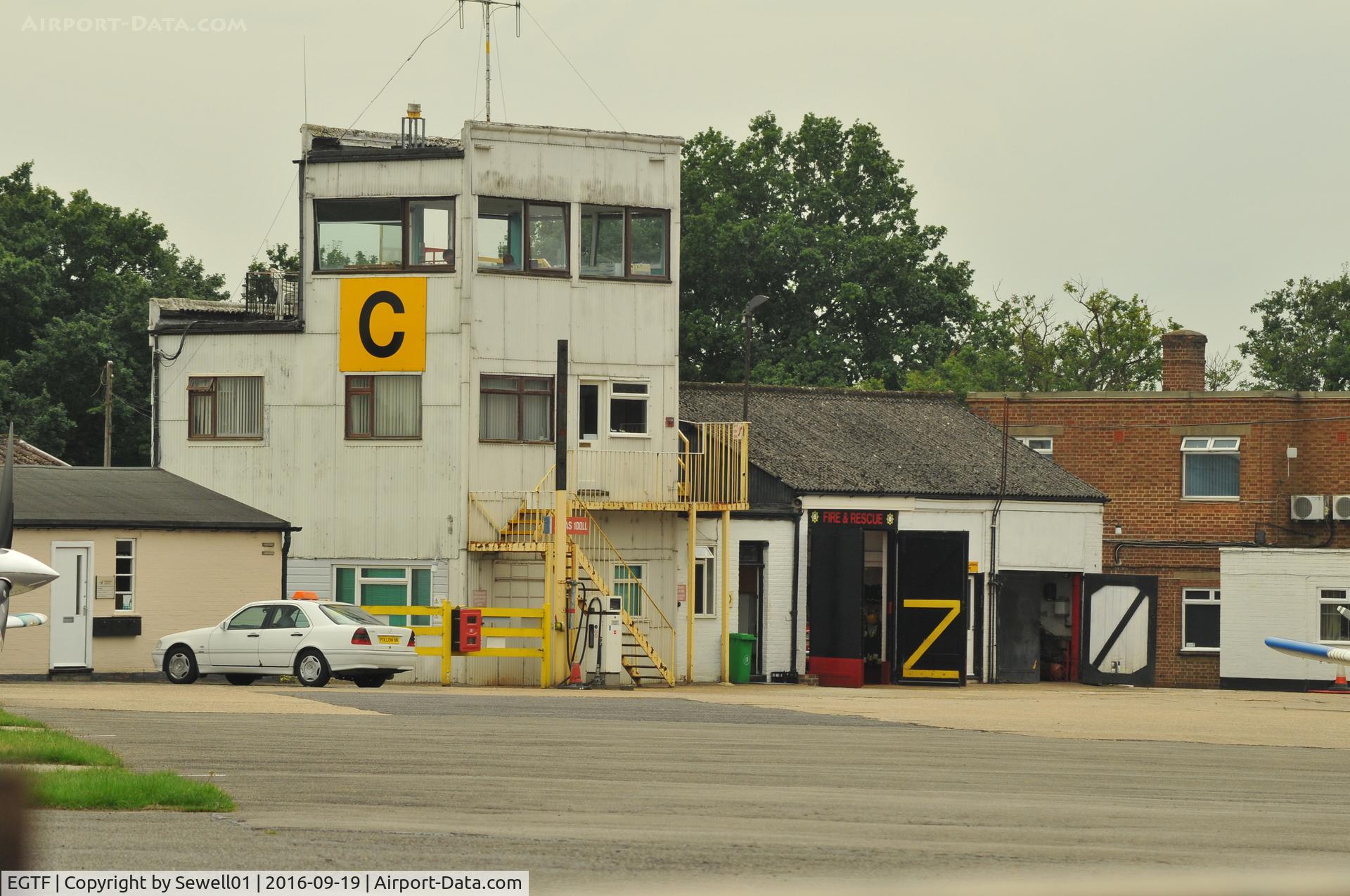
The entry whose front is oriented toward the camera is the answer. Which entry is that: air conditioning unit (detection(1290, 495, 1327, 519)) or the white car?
the air conditioning unit

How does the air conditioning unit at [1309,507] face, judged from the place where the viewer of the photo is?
facing the viewer

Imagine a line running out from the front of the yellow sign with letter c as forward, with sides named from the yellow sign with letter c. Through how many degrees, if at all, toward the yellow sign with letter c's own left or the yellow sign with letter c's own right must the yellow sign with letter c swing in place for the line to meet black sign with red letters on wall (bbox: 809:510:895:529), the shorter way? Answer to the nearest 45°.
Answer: approximately 90° to the yellow sign with letter c's own left

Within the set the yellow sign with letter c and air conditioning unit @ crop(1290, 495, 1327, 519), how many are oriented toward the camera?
2

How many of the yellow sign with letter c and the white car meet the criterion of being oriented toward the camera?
1

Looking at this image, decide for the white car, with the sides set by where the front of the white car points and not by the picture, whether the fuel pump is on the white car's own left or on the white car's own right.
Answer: on the white car's own right

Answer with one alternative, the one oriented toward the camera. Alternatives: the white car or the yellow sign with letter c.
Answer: the yellow sign with letter c

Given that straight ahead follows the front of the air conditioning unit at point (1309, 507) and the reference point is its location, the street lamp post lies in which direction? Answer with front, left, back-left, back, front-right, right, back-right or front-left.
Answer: front-right

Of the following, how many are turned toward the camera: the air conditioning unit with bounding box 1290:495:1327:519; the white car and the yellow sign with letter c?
2

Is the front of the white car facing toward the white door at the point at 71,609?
yes

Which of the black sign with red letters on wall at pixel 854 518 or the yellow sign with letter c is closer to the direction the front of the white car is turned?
the yellow sign with letter c

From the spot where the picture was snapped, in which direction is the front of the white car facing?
facing away from the viewer and to the left of the viewer

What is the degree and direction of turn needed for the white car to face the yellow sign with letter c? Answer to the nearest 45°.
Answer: approximately 45° to its right
